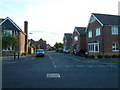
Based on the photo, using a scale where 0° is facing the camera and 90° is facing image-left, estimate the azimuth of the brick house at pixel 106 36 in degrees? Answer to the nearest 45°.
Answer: approximately 45°
